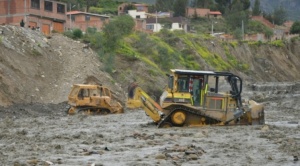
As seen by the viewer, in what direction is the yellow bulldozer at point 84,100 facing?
to the viewer's right

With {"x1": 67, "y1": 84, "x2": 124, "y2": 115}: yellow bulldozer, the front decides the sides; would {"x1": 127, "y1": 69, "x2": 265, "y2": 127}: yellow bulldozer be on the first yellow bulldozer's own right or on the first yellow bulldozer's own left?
on the first yellow bulldozer's own right
